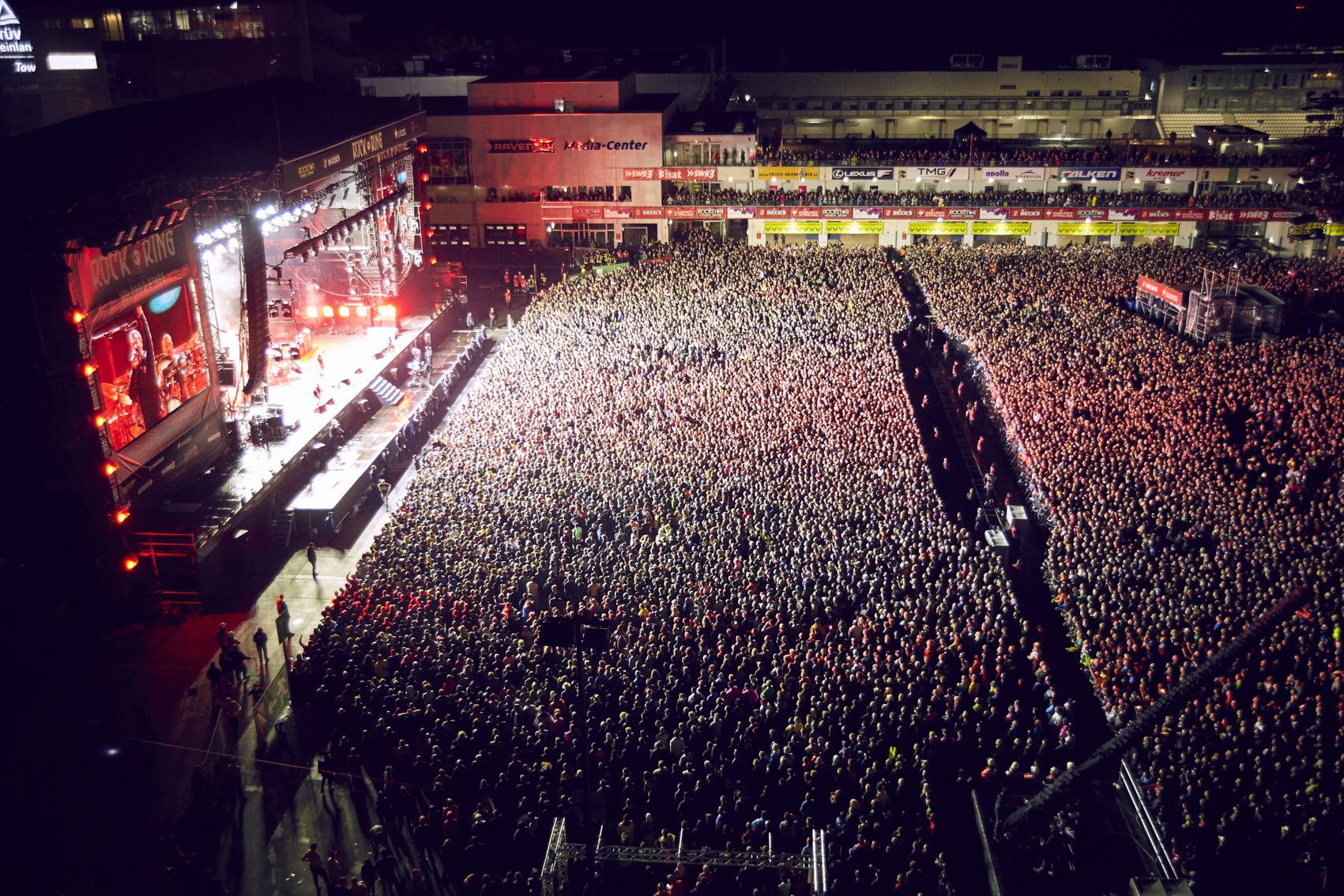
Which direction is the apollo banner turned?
toward the camera

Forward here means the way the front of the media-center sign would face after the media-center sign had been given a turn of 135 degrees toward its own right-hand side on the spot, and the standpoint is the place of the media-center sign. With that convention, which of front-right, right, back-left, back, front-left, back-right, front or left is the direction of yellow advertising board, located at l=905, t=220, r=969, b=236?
back-right

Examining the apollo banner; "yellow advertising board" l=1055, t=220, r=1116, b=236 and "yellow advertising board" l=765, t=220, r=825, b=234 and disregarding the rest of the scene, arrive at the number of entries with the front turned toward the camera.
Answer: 3

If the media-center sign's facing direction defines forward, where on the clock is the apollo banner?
The apollo banner is roughly at 9 o'clock from the media-center sign.

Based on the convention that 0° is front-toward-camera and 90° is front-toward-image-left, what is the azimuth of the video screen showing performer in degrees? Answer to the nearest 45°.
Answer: approximately 315°

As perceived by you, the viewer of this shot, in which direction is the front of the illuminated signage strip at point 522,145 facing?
facing the viewer

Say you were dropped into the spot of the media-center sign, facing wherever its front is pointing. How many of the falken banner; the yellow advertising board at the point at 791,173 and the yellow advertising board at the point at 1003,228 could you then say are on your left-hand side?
3

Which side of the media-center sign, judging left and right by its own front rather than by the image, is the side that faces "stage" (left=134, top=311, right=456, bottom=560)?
front

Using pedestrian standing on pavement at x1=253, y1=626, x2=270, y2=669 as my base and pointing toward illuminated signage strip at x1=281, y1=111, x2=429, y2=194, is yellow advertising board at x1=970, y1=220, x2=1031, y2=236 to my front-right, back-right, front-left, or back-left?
front-right

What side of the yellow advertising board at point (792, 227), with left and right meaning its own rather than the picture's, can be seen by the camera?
front

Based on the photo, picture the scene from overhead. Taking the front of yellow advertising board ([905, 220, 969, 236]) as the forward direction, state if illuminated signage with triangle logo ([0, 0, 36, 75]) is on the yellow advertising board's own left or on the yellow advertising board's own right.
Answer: on the yellow advertising board's own right

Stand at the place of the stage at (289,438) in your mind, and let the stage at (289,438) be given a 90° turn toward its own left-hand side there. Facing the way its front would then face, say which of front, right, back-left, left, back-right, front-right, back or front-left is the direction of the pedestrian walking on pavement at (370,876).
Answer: back-right

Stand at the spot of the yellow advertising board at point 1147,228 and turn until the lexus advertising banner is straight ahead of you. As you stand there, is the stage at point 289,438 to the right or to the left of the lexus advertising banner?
left

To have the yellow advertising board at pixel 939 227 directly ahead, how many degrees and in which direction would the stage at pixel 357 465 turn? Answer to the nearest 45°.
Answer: approximately 90° to its left

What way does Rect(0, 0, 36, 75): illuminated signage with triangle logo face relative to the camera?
toward the camera

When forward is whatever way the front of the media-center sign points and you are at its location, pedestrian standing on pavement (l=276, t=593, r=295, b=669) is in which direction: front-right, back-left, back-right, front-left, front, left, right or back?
front

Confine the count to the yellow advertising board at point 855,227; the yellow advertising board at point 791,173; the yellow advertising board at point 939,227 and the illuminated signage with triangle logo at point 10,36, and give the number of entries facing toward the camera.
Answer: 4

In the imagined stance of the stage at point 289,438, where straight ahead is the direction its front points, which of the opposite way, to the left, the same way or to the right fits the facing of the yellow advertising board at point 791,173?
to the right

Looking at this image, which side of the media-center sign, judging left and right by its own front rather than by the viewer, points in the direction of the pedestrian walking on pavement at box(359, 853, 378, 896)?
front

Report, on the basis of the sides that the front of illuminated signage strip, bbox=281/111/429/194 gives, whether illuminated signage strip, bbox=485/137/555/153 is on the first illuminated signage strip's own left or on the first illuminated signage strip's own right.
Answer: on the first illuminated signage strip's own left
